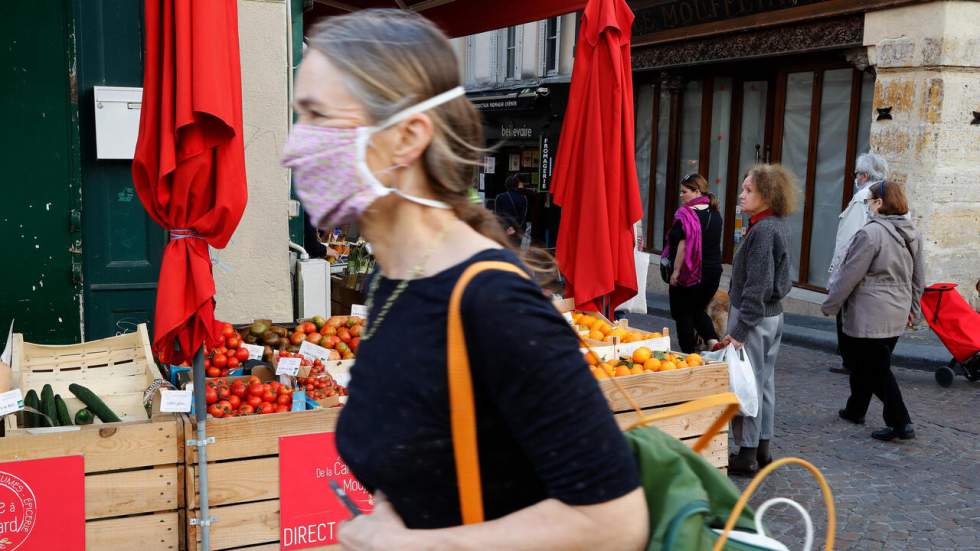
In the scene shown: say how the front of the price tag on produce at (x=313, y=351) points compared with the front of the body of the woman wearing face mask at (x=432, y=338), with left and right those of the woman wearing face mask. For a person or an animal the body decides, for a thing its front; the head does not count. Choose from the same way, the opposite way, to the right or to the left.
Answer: to the left

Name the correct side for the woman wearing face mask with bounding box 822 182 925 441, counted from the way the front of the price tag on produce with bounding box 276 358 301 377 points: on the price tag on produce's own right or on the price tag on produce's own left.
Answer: on the price tag on produce's own left

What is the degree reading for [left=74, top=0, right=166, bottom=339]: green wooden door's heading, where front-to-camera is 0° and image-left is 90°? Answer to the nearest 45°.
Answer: approximately 0°

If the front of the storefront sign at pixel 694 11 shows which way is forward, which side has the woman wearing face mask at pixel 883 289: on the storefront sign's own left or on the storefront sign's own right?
on the storefront sign's own left

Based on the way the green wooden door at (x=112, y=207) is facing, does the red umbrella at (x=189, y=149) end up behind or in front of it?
in front

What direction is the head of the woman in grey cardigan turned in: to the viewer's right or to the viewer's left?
to the viewer's left

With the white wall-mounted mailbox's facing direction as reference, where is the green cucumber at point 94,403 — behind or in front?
in front

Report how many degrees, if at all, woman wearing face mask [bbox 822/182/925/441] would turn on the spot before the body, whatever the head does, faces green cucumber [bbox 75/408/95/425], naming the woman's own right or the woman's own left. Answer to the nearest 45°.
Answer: approximately 90° to the woman's own left

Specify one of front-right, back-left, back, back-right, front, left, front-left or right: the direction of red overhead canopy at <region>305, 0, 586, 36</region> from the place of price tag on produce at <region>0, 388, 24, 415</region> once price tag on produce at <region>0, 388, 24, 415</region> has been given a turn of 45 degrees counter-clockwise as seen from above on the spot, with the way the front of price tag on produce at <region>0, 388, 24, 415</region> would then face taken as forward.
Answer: left

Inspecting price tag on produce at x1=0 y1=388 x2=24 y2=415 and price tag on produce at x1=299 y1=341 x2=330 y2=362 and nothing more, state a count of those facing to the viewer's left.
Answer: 0

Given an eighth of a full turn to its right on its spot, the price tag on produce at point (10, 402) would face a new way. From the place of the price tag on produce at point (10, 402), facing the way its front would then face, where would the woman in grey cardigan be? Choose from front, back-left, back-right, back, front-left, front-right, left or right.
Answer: back-left

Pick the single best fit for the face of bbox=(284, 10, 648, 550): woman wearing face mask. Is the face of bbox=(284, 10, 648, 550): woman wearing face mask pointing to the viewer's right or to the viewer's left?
to the viewer's left

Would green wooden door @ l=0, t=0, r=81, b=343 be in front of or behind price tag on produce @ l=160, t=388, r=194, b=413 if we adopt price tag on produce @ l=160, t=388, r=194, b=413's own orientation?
behind

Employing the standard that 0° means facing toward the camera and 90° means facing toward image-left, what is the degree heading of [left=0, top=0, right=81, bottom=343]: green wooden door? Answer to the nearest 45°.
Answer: approximately 0°
